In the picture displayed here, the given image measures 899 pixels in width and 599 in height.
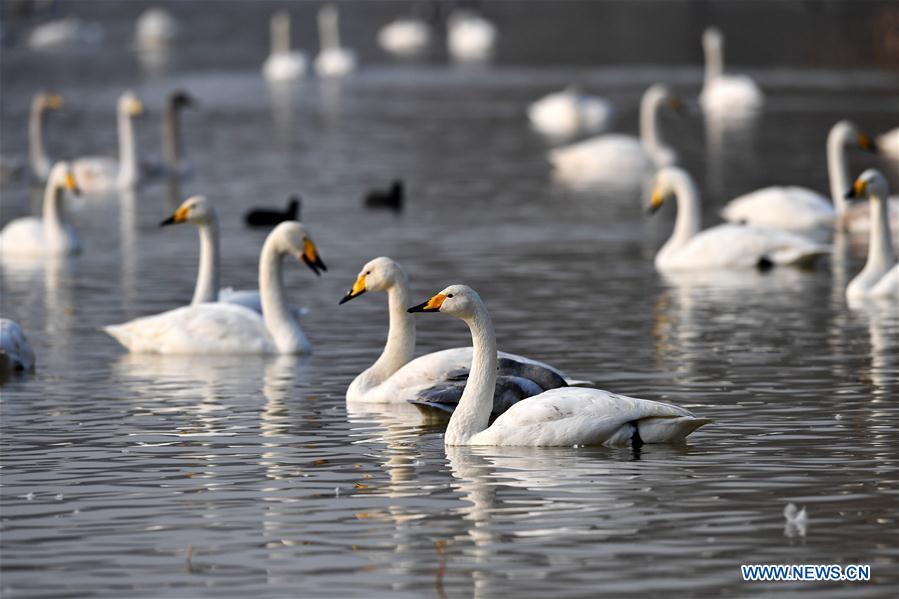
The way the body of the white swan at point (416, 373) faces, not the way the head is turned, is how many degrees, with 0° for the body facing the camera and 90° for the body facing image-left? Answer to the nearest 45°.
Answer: approximately 90°

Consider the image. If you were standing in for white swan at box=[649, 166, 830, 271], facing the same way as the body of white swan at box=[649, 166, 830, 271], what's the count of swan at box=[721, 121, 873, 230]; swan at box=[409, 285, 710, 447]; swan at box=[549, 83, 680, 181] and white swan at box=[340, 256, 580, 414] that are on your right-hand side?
2

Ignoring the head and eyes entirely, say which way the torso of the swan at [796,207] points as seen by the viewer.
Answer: to the viewer's right

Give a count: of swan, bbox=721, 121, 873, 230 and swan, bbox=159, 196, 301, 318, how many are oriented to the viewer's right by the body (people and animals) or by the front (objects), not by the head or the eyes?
1

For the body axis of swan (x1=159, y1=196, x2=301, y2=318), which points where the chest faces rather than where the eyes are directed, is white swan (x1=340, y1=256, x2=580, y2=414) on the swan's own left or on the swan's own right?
on the swan's own left

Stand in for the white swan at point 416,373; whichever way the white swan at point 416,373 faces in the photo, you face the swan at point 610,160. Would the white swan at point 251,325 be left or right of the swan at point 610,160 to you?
left

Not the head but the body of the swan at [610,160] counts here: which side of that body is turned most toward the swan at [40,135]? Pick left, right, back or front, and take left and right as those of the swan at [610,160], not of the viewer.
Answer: back

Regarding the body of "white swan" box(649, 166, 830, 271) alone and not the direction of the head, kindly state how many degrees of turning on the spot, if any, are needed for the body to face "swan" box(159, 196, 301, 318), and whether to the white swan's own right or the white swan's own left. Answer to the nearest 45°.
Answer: approximately 45° to the white swan's own left

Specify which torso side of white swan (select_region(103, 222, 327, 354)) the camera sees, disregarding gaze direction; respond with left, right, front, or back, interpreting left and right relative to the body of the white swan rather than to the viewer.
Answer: right

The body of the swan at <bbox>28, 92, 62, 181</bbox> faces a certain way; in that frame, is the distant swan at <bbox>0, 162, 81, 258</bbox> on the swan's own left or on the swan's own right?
on the swan's own right

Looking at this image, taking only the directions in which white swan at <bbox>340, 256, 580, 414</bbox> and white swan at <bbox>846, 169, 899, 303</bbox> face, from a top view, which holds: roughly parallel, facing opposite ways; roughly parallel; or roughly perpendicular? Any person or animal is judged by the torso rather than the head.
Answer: roughly parallel

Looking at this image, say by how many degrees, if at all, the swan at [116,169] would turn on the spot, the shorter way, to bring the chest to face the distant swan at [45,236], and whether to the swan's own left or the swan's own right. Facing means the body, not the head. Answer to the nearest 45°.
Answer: approximately 90° to the swan's own right

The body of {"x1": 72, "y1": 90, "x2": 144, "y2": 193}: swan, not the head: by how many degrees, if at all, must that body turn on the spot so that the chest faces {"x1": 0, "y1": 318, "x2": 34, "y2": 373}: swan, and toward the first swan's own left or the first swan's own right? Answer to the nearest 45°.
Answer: approximately 90° to the first swan's own right

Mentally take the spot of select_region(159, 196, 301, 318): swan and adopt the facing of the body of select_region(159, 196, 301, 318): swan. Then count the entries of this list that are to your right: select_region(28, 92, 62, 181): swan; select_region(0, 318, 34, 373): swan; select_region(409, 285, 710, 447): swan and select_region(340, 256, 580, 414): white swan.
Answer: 1

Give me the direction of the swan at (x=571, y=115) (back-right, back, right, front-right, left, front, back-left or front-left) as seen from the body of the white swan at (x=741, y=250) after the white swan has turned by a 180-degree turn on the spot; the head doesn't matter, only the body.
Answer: left

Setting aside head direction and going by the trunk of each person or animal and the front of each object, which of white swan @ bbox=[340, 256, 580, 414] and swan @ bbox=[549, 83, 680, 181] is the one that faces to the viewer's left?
the white swan
